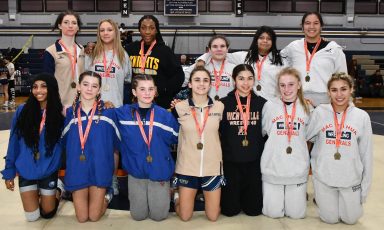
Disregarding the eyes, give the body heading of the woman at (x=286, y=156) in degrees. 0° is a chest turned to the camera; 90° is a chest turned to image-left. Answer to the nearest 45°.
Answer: approximately 0°

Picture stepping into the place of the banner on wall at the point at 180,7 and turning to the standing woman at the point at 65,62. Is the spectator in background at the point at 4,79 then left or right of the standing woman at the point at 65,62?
right

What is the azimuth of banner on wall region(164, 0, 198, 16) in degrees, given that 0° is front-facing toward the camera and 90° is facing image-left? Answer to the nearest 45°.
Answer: approximately 0°

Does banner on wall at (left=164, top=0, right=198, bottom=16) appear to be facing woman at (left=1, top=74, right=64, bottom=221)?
yes

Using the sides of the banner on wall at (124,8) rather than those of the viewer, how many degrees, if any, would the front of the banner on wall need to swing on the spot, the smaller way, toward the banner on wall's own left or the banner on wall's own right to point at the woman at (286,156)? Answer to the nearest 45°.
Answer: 0° — it already faces them
